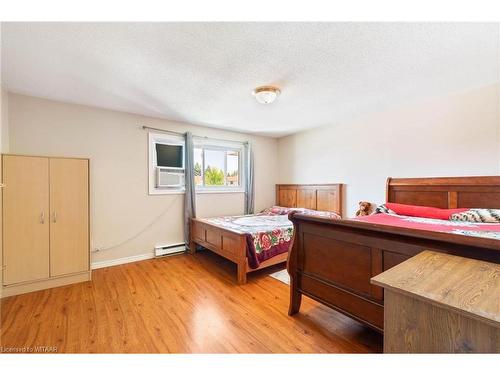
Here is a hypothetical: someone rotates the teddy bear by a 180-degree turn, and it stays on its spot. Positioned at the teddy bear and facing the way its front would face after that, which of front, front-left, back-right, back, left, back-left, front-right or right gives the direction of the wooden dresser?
back-right

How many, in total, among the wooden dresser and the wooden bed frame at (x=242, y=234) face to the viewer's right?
0

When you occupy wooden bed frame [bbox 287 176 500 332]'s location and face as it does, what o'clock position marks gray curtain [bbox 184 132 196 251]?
The gray curtain is roughly at 2 o'clock from the wooden bed frame.

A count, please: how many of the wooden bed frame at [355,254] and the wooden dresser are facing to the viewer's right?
0

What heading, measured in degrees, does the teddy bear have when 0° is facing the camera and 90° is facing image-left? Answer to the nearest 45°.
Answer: approximately 45°

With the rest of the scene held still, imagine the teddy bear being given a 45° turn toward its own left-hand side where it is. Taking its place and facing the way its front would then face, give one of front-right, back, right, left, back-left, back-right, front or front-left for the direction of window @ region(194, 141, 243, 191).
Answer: right

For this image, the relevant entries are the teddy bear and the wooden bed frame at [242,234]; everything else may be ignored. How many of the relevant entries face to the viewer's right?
0

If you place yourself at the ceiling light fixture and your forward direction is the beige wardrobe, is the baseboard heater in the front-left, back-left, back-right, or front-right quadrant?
front-right

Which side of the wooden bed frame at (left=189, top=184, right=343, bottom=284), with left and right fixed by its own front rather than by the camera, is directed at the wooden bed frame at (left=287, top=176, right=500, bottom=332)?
left

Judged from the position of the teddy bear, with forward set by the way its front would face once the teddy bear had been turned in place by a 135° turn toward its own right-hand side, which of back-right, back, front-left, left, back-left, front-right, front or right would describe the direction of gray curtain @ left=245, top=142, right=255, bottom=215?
left

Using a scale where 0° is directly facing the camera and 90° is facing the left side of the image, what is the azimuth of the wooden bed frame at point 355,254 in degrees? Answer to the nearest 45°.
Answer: approximately 45°

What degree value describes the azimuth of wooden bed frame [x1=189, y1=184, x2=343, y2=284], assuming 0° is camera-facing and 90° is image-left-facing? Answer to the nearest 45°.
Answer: approximately 45°

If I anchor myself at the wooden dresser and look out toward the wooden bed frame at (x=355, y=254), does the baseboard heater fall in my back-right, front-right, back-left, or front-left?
front-left
